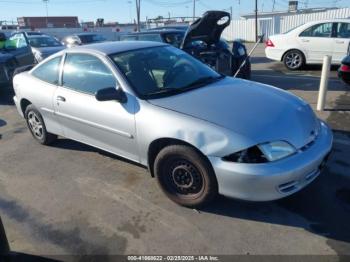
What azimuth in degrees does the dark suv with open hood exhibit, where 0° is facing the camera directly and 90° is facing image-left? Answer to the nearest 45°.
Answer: approximately 315°

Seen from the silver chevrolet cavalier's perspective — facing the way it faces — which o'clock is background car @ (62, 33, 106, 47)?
The background car is roughly at 7 o'clock from the silver chevrolet cavalier.

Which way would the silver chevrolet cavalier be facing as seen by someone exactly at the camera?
facing the viewer and to the right of the viewer

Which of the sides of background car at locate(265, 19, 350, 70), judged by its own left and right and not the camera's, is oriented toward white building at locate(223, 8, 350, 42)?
left

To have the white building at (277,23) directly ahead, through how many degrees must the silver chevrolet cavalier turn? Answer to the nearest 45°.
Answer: approximately 135° to its left

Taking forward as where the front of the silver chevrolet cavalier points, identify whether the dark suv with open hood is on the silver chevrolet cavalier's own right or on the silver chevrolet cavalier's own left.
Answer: on the silver chevrolet cavalier's own left

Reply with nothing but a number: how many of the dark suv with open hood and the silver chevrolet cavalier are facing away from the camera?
0

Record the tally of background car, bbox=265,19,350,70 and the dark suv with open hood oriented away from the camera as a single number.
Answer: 0
